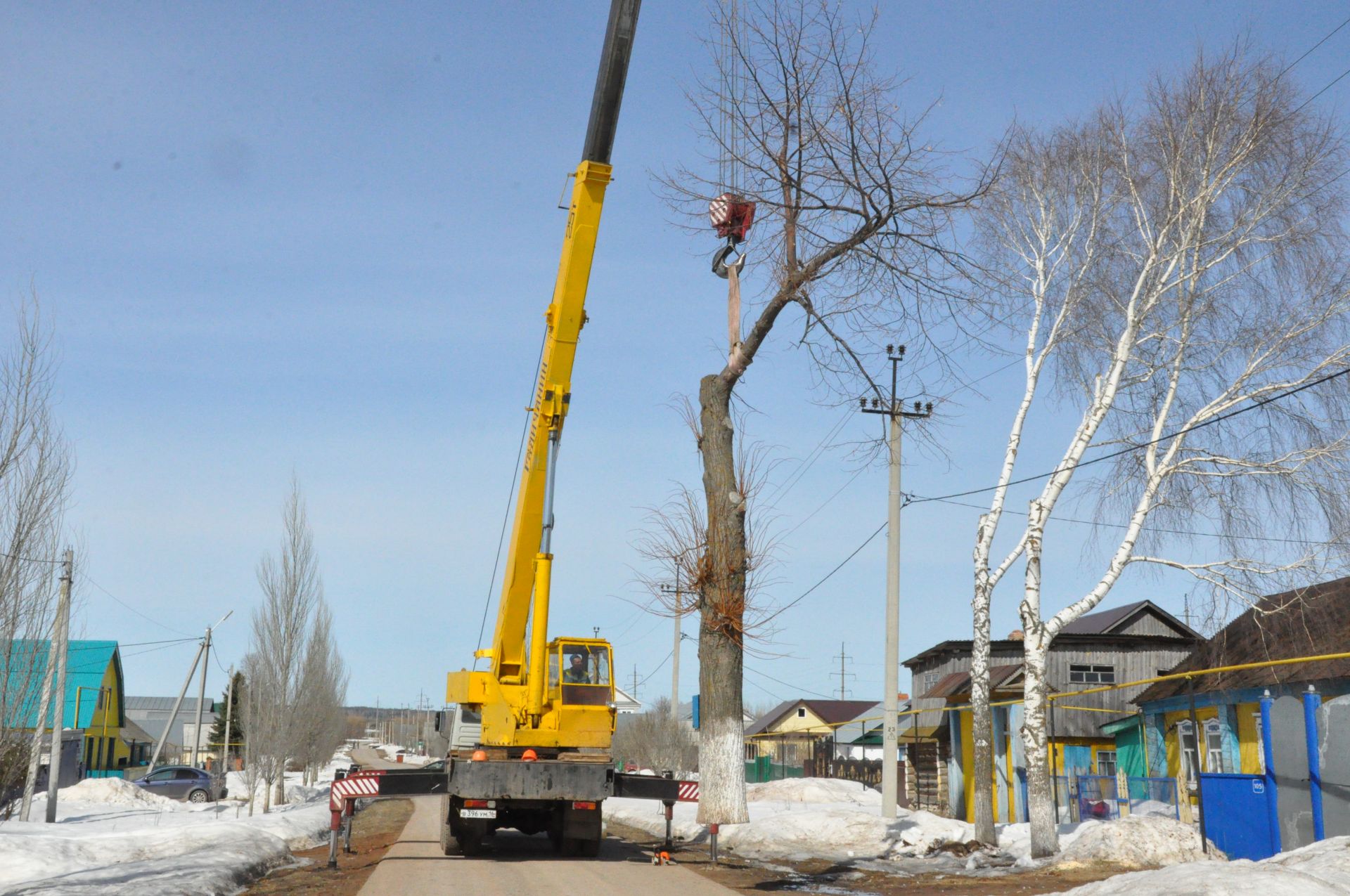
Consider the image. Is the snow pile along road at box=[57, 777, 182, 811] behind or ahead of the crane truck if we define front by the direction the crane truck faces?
ahead

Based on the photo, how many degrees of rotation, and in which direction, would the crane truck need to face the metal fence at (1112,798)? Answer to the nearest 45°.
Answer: approximately 45° to its right

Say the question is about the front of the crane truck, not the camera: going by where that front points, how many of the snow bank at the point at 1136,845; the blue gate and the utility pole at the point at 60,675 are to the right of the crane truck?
2

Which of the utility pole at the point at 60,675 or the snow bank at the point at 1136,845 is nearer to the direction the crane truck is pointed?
the utility pole

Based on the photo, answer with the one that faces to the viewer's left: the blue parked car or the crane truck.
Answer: the blue parked car

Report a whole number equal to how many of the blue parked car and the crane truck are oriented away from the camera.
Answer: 1

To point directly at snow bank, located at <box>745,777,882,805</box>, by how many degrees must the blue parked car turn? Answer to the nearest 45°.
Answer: approximately 135° to its left

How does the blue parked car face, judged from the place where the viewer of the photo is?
facing to the left of the viewer

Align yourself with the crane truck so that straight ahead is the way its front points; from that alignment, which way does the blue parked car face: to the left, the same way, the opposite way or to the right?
to the left

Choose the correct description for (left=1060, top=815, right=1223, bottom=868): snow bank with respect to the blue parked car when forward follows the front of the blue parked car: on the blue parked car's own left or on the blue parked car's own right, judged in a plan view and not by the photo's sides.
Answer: on the blue parked car's own left

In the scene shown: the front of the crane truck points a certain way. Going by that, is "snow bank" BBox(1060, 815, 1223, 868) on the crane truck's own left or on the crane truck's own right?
on the crane truck's own right

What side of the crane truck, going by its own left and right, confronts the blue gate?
right

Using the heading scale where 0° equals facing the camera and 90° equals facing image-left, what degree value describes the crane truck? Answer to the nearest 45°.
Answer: approximately 180°
